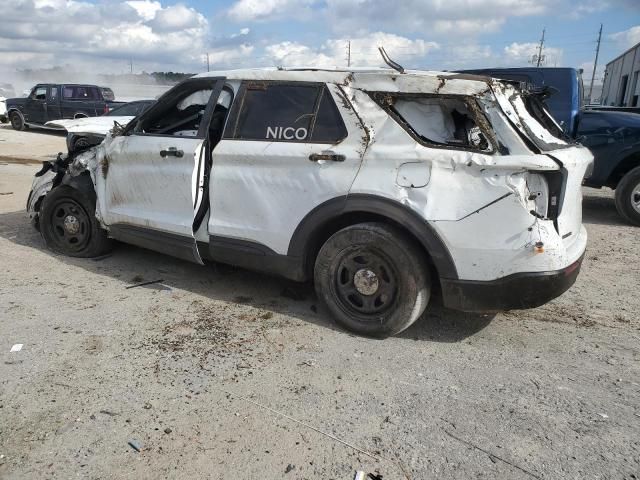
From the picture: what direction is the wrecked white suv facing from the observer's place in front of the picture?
facing away from the viewer and to the left of the viewer

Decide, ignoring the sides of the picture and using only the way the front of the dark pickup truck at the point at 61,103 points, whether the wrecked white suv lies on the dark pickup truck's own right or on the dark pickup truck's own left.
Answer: on the dark pickup truck's own left

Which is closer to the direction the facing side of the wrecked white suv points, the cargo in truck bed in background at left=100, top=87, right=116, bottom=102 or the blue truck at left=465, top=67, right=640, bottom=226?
the cargo in truck bed in background

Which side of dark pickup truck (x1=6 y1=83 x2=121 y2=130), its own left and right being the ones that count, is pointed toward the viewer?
left

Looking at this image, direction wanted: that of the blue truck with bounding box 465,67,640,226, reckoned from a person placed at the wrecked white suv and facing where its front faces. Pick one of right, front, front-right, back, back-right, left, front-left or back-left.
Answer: right

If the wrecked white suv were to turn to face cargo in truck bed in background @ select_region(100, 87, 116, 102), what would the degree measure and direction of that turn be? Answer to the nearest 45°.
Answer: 0° — it already faces it

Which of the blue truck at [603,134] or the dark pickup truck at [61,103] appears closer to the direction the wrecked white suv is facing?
the dark pickup truck

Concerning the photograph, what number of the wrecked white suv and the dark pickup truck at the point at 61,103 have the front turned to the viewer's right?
0
